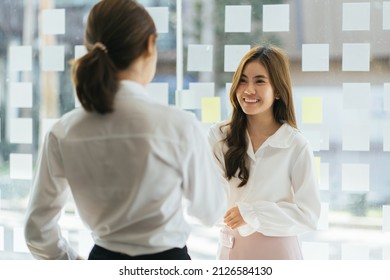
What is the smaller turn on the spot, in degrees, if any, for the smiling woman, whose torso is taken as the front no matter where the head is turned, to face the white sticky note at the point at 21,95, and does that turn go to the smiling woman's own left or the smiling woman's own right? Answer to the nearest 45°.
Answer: approximately 90° to the smiling woman's own right

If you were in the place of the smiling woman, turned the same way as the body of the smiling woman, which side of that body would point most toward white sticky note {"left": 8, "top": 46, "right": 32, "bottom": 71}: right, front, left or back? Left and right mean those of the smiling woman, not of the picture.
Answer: right

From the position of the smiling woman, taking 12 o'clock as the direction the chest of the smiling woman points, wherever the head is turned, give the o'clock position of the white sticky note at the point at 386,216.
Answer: The white sticky note is roughly at 6 o'clock from the smiling woman.

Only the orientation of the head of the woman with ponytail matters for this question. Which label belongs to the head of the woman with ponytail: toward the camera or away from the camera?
away from the camera

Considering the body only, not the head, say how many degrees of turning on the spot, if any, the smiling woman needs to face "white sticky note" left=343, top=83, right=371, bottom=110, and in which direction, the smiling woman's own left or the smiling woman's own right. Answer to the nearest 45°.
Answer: approximately 180°

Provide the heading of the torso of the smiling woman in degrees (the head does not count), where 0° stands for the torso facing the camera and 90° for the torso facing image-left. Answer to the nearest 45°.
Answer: approximately 45°

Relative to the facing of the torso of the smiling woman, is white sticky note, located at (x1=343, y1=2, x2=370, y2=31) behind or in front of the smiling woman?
behind

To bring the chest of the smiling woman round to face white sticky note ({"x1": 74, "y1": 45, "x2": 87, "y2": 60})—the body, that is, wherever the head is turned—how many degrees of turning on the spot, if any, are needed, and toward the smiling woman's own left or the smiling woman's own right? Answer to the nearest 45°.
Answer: approximately 90° to the smiling woman's own right

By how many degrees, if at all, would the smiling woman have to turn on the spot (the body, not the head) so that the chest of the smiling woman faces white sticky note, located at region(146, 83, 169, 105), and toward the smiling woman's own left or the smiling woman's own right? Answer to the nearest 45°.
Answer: approximately 90° to the smiling woman's own right

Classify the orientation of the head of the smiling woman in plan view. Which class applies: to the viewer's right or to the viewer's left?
to the viewer's left

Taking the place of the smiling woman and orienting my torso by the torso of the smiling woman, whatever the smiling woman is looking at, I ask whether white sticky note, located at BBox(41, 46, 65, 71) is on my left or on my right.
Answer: on my right

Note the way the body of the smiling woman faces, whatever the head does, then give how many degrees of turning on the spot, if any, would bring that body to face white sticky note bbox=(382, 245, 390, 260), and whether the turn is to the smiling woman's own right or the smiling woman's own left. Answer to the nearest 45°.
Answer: approximately 180°

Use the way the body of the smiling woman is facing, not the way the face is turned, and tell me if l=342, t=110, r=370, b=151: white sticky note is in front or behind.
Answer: behind

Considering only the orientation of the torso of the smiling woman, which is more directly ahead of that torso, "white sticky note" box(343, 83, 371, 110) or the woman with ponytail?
the woman with ponytail
